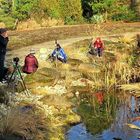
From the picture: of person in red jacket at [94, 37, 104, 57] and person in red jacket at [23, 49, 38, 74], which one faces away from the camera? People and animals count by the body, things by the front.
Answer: person in red jacket at [23, 49, 38, 74]

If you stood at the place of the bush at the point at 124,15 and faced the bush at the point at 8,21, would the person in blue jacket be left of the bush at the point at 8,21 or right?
left

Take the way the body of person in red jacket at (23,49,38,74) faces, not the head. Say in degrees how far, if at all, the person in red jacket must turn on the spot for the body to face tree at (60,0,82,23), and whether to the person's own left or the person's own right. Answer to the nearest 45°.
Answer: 0° — they already face it

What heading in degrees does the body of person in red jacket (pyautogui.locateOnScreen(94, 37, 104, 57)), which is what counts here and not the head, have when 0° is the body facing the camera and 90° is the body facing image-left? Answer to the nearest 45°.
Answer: approximately 0°

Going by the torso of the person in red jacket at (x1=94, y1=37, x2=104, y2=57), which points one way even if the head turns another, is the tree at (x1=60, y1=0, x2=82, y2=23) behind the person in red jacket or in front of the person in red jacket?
behind

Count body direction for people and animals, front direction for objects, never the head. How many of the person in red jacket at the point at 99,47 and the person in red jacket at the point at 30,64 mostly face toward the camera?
1

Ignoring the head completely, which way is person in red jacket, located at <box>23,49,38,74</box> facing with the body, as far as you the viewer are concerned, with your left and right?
facing away from the viewer

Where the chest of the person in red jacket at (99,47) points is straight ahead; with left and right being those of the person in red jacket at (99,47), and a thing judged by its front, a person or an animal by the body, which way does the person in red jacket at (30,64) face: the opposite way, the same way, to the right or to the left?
the opposite way

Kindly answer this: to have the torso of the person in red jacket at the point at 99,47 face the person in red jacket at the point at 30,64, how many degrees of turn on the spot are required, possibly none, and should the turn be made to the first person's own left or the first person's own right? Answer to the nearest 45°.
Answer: approximately 45° to the first person's own right
